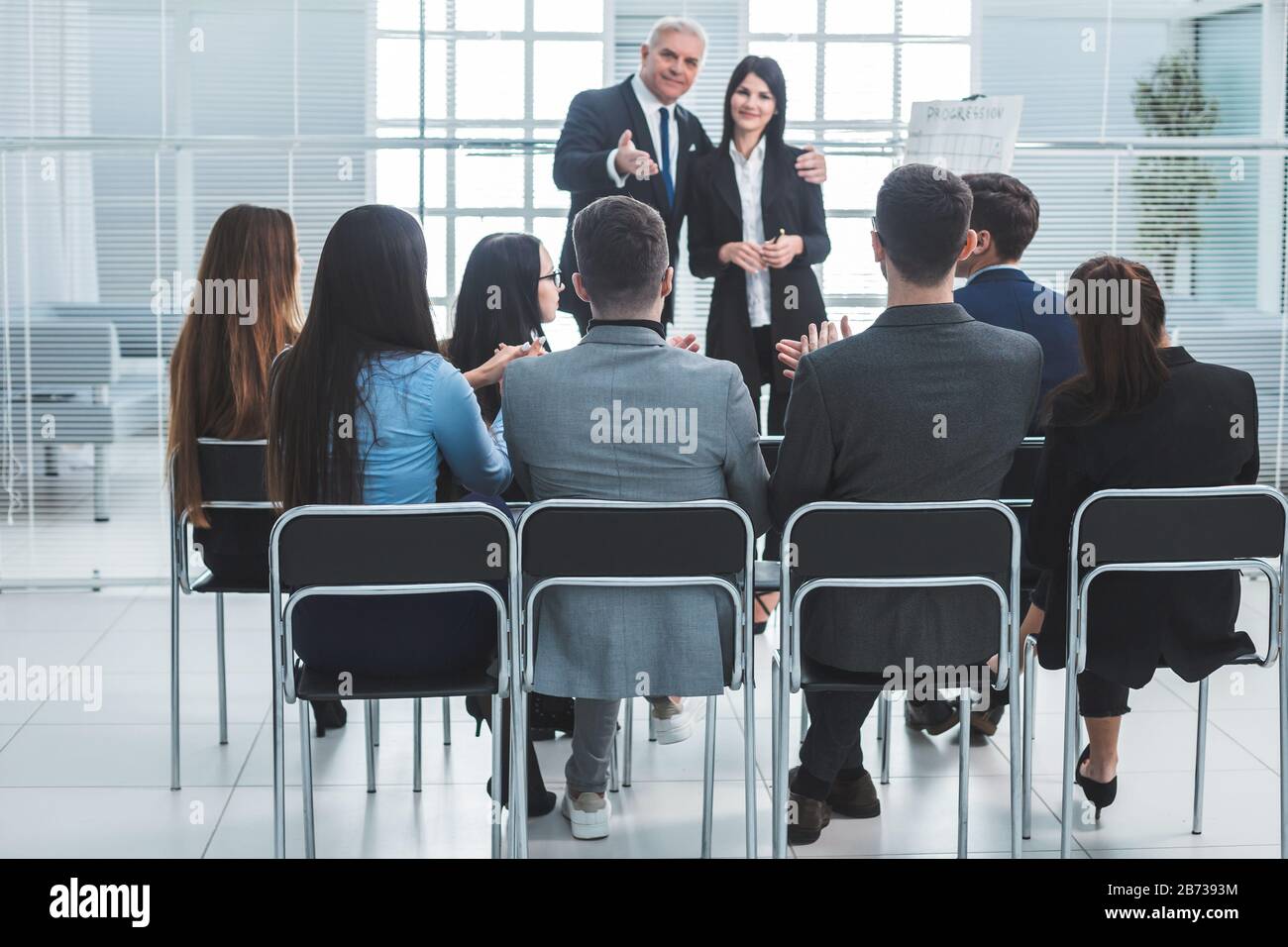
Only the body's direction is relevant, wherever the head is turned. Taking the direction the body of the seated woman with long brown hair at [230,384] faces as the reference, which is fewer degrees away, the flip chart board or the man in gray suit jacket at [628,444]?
the flip chart board

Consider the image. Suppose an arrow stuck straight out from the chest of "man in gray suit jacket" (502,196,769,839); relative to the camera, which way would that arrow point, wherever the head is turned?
away from the camera

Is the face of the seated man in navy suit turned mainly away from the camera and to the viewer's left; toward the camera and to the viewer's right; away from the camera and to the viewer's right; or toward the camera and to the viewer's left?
away from the camera and to the viewer's left

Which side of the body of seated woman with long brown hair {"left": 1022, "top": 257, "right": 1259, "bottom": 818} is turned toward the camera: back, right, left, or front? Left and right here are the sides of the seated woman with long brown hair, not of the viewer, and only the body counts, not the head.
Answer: back

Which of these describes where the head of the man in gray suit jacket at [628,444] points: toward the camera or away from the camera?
away from the camera

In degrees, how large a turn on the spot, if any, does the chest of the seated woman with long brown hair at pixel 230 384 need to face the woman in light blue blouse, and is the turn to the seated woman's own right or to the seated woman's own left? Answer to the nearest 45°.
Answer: approximately 135° to the seated woman's own right

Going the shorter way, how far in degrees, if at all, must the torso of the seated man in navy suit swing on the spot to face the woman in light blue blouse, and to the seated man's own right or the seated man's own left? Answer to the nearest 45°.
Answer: approximately 90° to the seated man's own left

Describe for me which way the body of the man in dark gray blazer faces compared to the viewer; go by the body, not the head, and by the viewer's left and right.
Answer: facing away from the viewer

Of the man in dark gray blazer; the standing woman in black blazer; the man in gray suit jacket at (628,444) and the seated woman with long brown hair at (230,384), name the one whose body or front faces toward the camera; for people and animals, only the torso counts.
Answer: the standing woman in black blazer

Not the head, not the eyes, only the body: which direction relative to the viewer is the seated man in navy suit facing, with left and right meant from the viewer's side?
facing away from the viewer and to the left of the viewer

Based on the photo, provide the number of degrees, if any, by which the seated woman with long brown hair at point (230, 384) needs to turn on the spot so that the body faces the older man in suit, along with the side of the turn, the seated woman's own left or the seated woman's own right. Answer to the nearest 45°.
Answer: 0° — they already face them

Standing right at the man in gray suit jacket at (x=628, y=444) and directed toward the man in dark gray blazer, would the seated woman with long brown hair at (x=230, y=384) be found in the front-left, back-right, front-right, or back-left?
back-left

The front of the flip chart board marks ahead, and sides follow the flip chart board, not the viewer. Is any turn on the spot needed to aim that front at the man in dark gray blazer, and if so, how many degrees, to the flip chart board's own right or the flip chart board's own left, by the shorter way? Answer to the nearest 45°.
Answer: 0° — it already faces them

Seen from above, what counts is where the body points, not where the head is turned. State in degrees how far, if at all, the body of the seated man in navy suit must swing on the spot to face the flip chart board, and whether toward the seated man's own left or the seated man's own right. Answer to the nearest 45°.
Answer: approximately 45° to the seated man's own right

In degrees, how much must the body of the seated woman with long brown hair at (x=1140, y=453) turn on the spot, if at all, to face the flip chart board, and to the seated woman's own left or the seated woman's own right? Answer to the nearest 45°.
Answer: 0° — they already face it
